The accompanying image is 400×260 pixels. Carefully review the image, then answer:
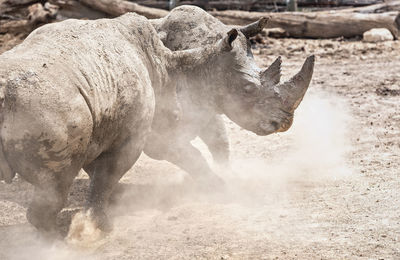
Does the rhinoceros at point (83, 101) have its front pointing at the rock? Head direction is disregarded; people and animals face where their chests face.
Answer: yes

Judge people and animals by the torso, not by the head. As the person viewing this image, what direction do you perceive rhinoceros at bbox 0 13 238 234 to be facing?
facing away from the viewer and to the right of the viewer

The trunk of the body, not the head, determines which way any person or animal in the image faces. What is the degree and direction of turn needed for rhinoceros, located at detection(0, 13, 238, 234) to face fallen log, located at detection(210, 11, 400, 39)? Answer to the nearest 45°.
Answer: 0° — it already faces it

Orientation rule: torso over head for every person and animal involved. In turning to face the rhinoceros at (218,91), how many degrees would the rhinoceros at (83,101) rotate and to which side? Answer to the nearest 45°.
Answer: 0° — it already faces it
